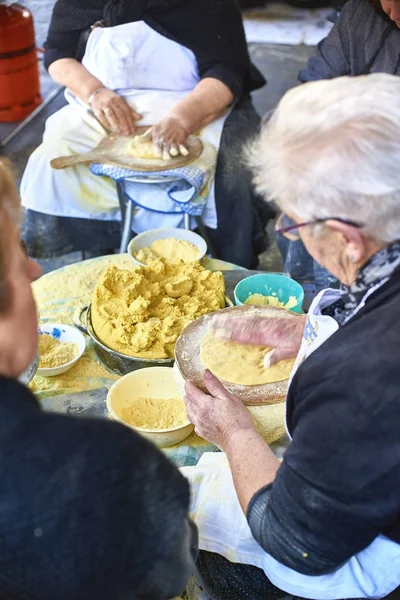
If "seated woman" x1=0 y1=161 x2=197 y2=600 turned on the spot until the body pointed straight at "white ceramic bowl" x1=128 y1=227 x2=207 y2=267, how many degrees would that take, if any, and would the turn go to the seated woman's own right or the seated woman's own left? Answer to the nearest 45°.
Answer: approximately 45° to the seated woman's own left

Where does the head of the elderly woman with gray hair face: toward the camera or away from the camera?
away from the camera

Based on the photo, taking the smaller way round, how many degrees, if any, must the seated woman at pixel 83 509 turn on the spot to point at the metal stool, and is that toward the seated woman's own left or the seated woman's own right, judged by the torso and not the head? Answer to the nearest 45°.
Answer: approximately 45° to the seated woman's own left

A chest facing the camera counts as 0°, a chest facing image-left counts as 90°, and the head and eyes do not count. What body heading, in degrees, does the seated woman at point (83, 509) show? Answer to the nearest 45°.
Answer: approximately 225°

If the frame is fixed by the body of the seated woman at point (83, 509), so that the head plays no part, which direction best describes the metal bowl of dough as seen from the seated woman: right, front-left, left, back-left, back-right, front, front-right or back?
front-left

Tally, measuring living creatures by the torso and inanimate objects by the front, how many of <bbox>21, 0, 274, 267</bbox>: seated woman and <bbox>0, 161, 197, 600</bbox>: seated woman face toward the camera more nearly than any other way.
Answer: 1

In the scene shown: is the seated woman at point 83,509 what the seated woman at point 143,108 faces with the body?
yes

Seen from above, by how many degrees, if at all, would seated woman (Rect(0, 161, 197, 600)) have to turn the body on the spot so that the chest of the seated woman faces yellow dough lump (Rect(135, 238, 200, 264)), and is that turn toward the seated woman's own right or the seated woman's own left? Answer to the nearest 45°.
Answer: approximately 45° to the seated woman's own left

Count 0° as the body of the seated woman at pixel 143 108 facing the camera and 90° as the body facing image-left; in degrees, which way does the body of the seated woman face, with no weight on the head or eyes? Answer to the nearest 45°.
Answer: approximately 0°
